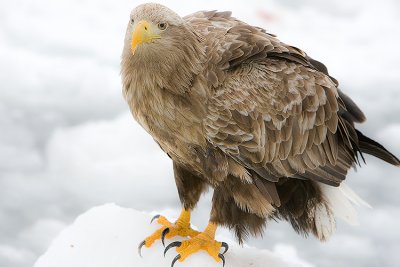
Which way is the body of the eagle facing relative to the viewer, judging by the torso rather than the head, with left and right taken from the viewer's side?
facing the viewer and to the left of the viewer
